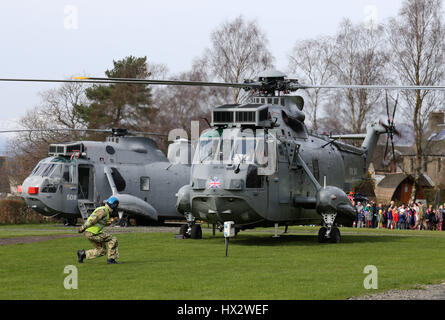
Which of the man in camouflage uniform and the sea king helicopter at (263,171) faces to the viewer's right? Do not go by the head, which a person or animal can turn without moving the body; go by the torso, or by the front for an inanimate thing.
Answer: the man in camouflage uniform

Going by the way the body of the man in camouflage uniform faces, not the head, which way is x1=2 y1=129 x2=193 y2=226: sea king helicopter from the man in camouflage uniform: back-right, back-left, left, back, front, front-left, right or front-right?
left

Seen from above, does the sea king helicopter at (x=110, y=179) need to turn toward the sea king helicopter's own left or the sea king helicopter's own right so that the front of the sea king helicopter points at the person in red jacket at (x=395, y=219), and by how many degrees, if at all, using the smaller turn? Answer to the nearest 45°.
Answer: approximately 135° to the sea king helicopter's own left

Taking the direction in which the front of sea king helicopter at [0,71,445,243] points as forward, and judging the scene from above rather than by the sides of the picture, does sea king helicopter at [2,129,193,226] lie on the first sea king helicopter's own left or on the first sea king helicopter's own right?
on the first sea king helicopter's own right

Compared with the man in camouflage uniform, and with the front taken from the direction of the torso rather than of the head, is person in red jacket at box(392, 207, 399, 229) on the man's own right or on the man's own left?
on the man's own left

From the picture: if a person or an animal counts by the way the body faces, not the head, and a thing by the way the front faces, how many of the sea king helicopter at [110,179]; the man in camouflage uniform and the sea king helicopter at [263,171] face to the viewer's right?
1

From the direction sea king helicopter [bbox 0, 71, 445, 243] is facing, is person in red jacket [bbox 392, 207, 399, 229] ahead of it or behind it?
behind

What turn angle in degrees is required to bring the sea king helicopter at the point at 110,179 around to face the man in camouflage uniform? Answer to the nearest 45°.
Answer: approximately 45° to its left

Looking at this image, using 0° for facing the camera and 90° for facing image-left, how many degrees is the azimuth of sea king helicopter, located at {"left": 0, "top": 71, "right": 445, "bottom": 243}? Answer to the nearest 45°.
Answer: approximately 45°
